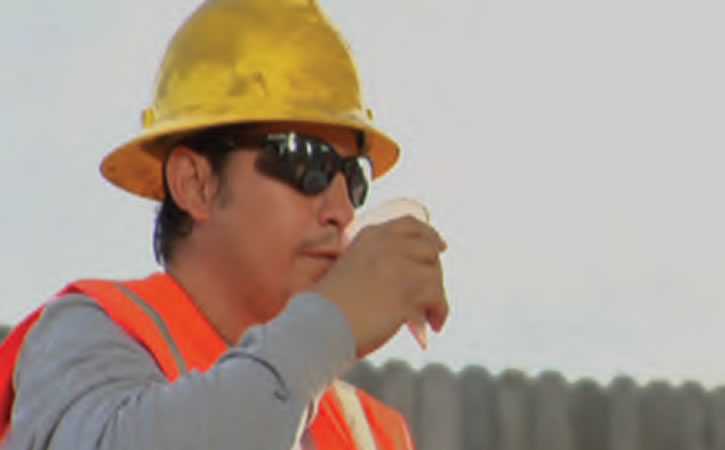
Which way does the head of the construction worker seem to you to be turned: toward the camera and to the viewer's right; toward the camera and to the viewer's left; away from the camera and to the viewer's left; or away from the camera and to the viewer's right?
toward the camera and to the viewer's right

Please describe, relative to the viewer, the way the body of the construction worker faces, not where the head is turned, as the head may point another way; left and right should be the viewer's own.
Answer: facing the viewer and to the right of the viewer
